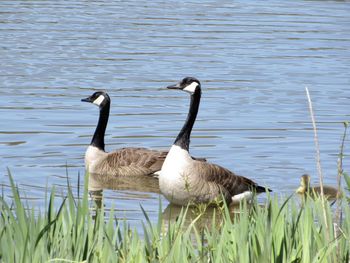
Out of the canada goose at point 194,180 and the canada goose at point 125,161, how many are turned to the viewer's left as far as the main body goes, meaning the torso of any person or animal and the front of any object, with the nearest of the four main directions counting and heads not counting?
2

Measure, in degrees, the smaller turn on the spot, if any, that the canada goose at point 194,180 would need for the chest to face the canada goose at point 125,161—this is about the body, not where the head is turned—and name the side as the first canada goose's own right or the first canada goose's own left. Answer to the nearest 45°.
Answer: approximately 45° to the first canada goose's own right

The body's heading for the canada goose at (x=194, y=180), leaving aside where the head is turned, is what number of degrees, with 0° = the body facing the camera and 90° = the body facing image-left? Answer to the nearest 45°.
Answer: approximately 90°

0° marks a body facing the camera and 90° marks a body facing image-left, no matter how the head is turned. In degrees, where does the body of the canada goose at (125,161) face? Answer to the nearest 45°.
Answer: approximately 90°
